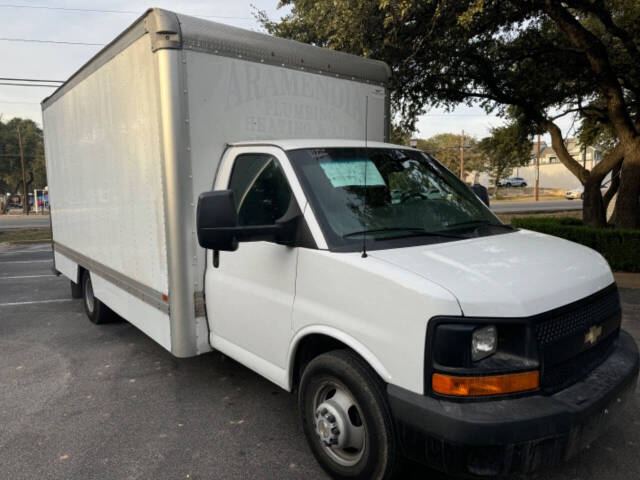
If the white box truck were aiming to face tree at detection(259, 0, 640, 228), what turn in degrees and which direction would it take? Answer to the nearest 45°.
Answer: approximately 90° to its left

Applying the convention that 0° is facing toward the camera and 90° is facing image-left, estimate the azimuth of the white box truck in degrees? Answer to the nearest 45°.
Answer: approximately 315°

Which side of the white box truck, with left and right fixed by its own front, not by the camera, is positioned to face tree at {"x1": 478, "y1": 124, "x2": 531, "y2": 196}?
left
